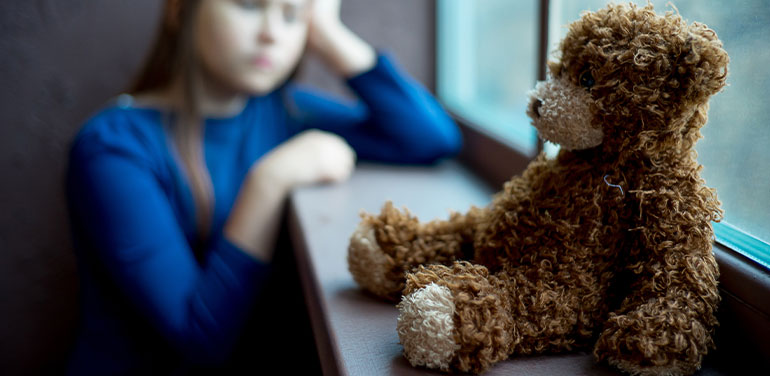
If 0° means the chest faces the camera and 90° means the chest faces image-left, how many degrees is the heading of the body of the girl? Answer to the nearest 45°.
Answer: approximately 315°

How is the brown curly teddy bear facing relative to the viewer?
to the viewer's left

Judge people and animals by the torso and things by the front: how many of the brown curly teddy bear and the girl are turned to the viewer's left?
1

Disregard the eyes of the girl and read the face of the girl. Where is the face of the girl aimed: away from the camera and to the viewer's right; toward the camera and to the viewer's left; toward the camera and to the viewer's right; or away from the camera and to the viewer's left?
toward the camera and to the viewer's right

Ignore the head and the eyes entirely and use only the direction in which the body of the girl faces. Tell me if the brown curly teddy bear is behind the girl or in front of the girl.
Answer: in front

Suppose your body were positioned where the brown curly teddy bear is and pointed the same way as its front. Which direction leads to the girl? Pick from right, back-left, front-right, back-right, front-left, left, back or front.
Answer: front-right
